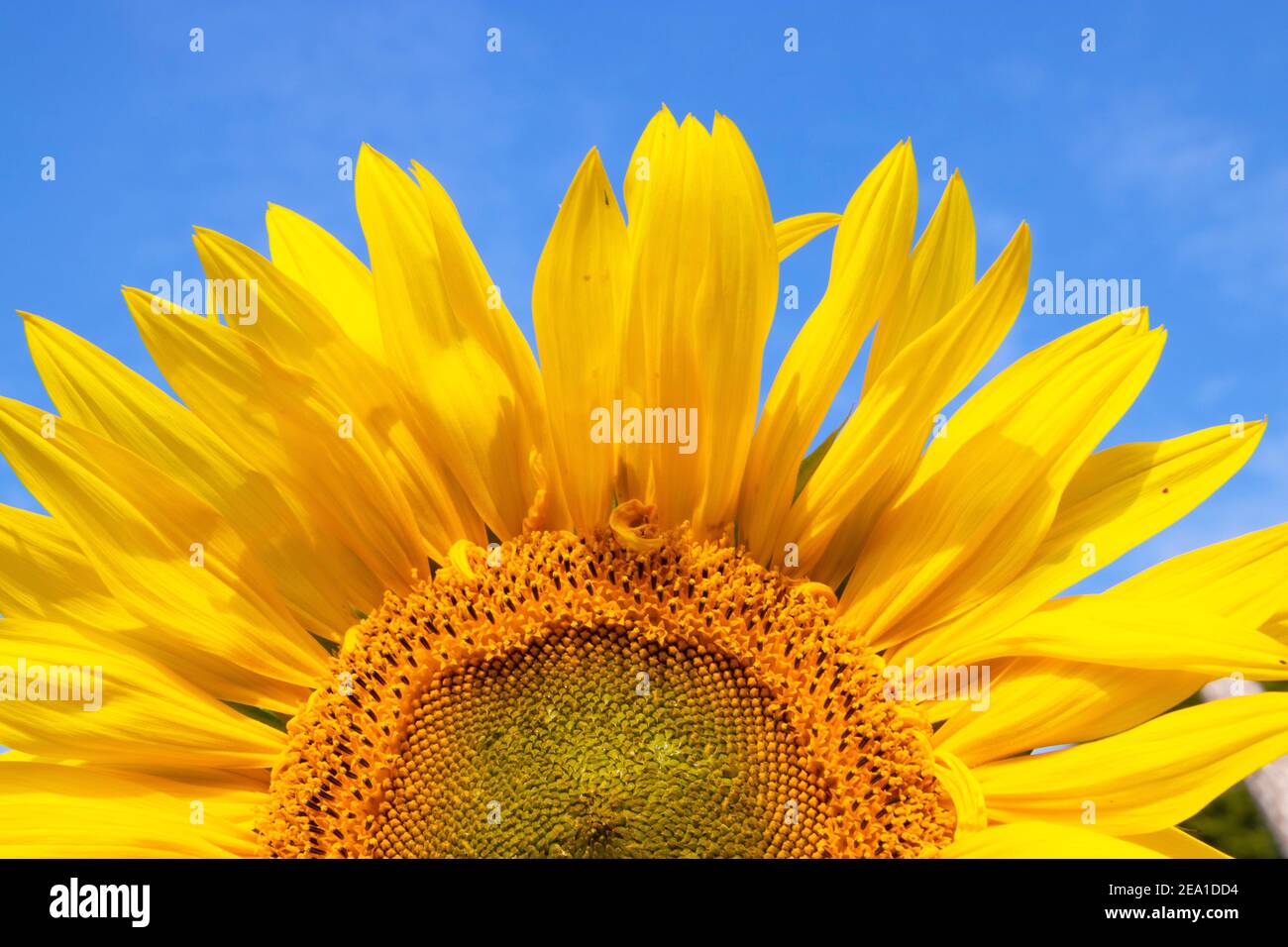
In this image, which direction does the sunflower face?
toward the camera
